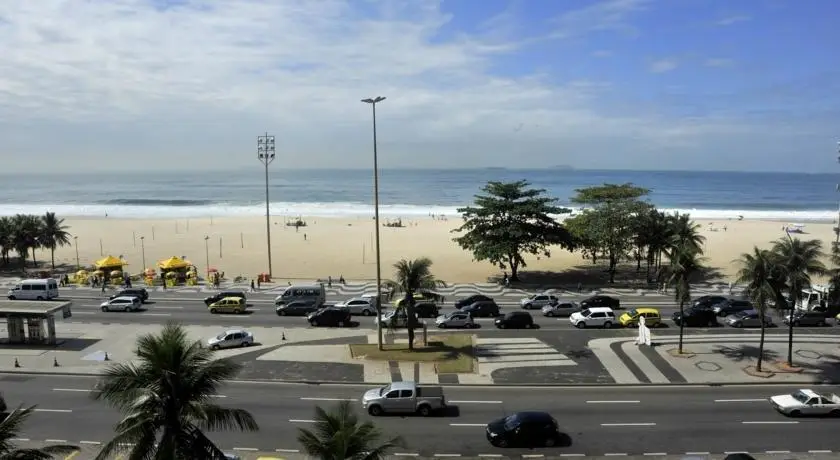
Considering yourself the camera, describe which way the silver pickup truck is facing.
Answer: facing to the left of the viewer

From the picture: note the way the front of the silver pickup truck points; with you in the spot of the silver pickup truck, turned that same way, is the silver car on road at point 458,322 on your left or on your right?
on your right
